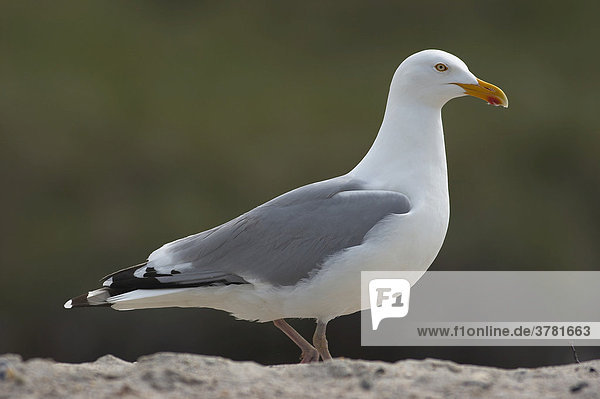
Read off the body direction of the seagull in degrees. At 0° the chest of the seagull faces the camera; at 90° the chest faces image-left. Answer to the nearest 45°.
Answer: approximately 270°
